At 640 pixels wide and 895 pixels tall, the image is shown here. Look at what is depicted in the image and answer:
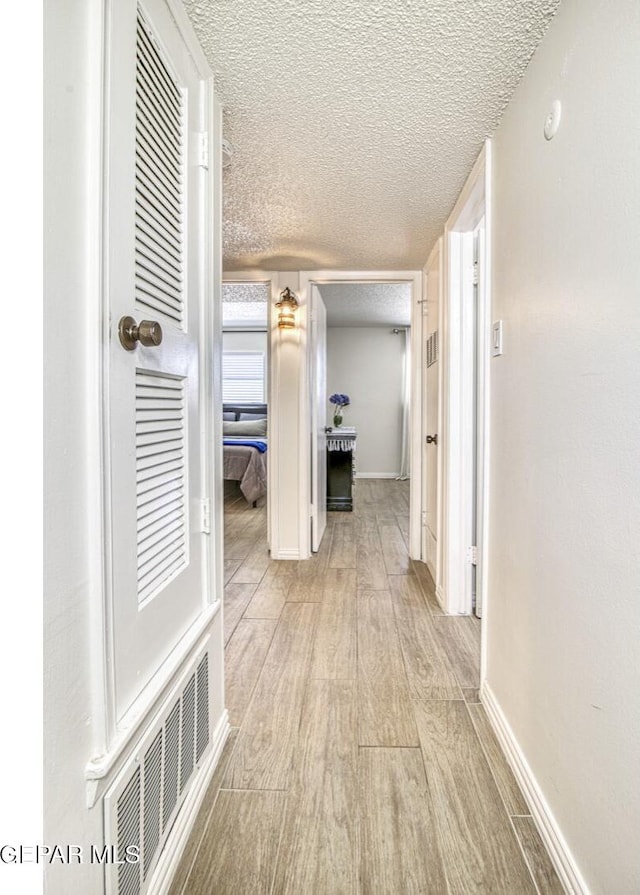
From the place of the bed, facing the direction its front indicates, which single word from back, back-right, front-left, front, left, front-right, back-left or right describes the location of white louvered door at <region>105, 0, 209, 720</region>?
front

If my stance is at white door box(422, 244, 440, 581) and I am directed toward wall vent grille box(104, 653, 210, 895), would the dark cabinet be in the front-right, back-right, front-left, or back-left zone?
back-right

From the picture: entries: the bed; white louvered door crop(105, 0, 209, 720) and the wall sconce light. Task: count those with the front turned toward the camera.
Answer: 2

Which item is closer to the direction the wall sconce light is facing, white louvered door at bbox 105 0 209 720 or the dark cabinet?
the white louvered door

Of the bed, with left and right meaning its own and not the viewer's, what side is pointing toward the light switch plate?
front

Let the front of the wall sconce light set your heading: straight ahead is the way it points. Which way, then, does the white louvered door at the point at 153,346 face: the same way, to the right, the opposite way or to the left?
to the left

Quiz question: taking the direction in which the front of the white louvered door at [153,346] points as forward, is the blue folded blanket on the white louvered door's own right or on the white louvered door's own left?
on the white louvered door's own left

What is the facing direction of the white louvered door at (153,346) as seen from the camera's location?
facing to the right of the viewer

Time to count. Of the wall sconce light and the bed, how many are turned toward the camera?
2

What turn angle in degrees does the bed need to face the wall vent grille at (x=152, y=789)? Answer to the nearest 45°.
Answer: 0° — it already faces it

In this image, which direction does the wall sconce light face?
toward the camera
